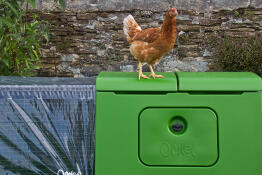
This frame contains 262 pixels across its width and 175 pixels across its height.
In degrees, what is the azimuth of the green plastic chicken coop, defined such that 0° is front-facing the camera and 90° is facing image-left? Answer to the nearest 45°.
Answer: approximately 0°

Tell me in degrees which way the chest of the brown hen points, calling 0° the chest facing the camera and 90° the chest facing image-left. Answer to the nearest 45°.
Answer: approximately 270°

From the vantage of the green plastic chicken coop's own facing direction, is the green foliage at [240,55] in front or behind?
behind

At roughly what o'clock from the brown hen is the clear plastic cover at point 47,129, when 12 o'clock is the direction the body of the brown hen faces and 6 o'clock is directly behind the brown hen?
The clear plastic cover is roughly at 5 o'clock from the brown hen.

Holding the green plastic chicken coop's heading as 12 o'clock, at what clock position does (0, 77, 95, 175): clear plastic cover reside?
The clear plastic cover is roughly at 3 o'clock from the green plastic chicken coop.
